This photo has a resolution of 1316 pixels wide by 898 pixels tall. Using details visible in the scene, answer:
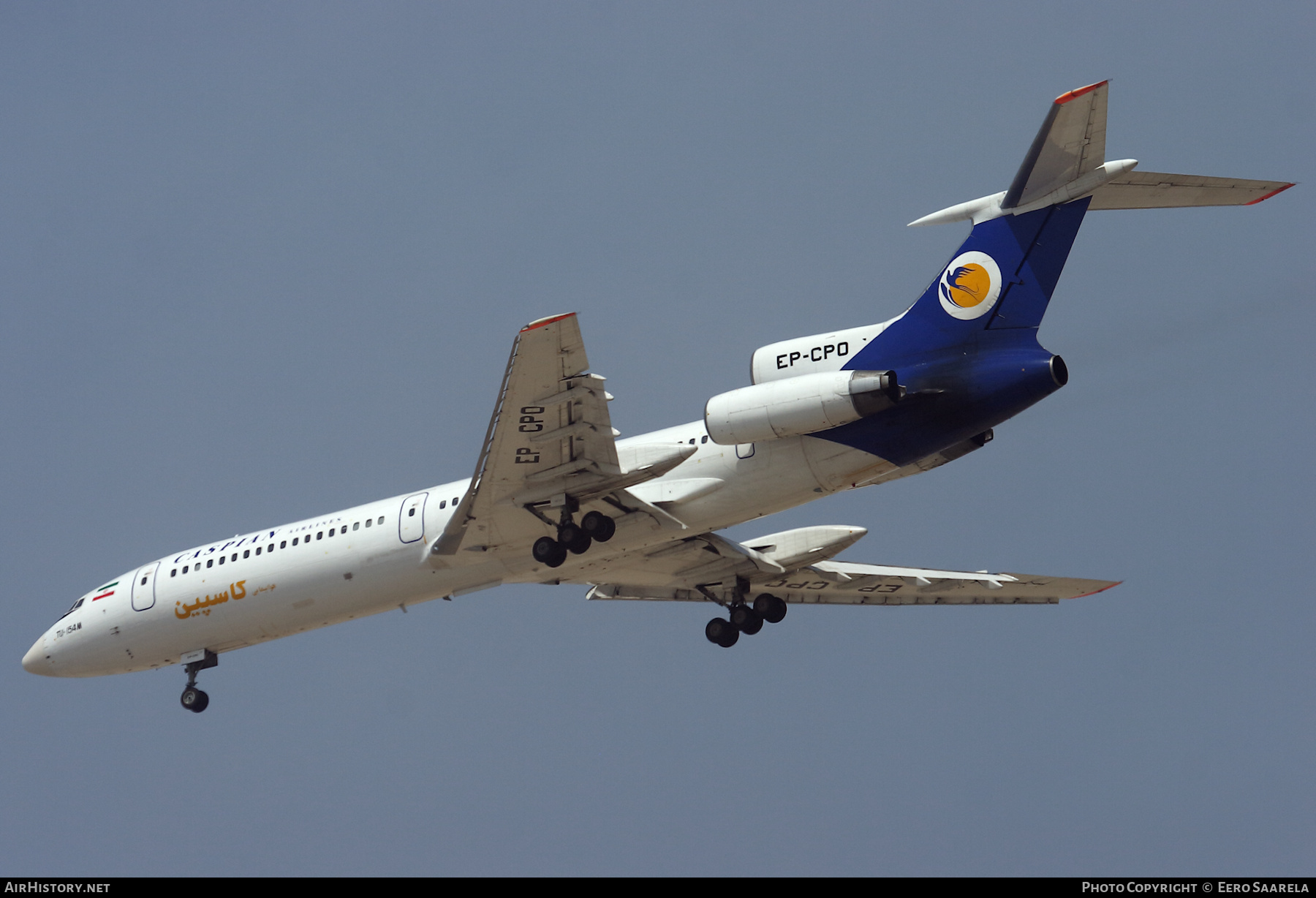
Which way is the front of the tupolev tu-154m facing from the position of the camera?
facing away from the viewer and to the left of the viewer
